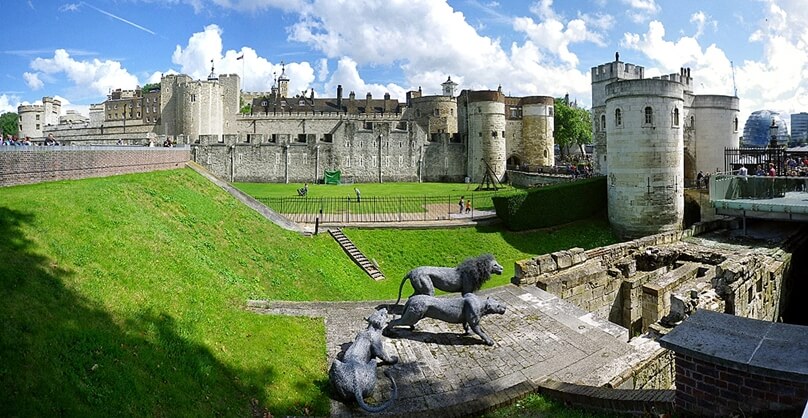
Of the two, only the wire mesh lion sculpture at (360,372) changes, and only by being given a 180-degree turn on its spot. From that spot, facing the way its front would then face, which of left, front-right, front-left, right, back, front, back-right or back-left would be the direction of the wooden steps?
back-right

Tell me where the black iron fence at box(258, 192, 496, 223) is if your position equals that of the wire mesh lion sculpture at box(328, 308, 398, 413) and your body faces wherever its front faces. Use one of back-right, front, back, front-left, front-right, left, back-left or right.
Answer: front-left

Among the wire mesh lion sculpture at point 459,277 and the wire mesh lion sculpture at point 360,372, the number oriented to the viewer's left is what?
0

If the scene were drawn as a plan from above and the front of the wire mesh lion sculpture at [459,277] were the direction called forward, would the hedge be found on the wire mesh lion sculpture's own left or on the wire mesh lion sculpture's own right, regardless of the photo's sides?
on the wire mesh lion sculpture's own left

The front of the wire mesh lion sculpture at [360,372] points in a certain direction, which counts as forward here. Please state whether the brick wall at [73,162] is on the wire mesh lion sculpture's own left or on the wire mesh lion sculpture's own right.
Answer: on the wire mesh lion sculpture's own left

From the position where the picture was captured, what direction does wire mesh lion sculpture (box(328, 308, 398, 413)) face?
facing away from the viewer and to the right of the viewer

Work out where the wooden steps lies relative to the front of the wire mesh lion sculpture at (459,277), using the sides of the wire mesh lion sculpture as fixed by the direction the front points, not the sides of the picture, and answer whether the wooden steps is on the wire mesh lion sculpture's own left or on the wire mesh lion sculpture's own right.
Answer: on the wire mesh lion sculpture's own left

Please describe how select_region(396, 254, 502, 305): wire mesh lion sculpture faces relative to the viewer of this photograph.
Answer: facing to the right of the viewer
